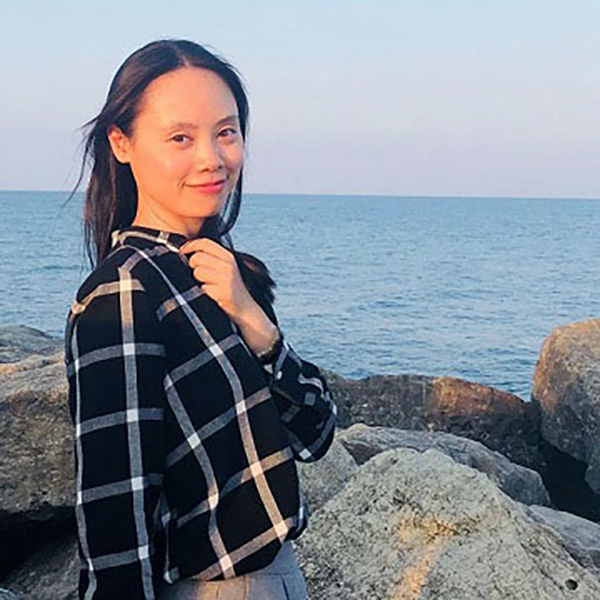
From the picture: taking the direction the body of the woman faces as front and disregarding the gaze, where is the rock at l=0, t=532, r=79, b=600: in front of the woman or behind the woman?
behind

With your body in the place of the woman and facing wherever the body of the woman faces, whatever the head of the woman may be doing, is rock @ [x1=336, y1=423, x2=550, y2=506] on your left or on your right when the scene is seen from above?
on your left

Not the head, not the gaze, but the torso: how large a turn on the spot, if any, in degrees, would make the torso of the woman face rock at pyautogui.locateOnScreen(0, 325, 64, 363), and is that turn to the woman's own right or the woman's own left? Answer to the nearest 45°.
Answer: approximately 135° to the woman's own left

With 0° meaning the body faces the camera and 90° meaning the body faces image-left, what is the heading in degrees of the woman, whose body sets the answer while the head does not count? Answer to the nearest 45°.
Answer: approximately 315°

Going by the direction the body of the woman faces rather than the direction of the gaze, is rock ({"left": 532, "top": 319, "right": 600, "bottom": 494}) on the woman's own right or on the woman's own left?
on the woman's own left

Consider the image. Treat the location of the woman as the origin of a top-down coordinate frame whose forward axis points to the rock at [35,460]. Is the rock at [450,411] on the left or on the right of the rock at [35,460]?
right
